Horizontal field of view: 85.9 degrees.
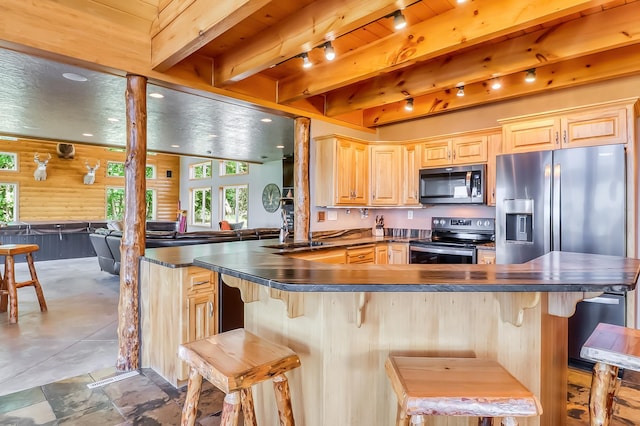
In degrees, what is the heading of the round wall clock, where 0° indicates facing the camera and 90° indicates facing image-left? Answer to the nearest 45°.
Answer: approximately 45°

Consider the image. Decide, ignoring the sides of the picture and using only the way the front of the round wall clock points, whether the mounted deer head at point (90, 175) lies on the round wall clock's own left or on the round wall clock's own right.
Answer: on the round wall clock's own right

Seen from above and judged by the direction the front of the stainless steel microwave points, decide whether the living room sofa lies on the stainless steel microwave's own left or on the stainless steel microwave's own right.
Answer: on the stainless steel microwave's own right

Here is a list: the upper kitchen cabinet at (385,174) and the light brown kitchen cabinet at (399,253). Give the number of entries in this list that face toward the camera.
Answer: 2

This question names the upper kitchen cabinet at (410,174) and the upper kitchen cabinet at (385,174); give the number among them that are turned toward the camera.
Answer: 2

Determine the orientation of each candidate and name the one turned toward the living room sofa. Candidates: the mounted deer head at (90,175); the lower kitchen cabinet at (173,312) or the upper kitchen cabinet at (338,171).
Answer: the mounted deer head

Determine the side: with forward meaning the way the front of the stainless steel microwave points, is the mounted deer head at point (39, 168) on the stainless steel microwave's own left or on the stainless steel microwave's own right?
on the stainless steel microwave's own right

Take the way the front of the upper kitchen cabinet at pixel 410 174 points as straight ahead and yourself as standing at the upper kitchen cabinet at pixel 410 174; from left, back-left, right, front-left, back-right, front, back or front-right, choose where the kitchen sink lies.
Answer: front-right
